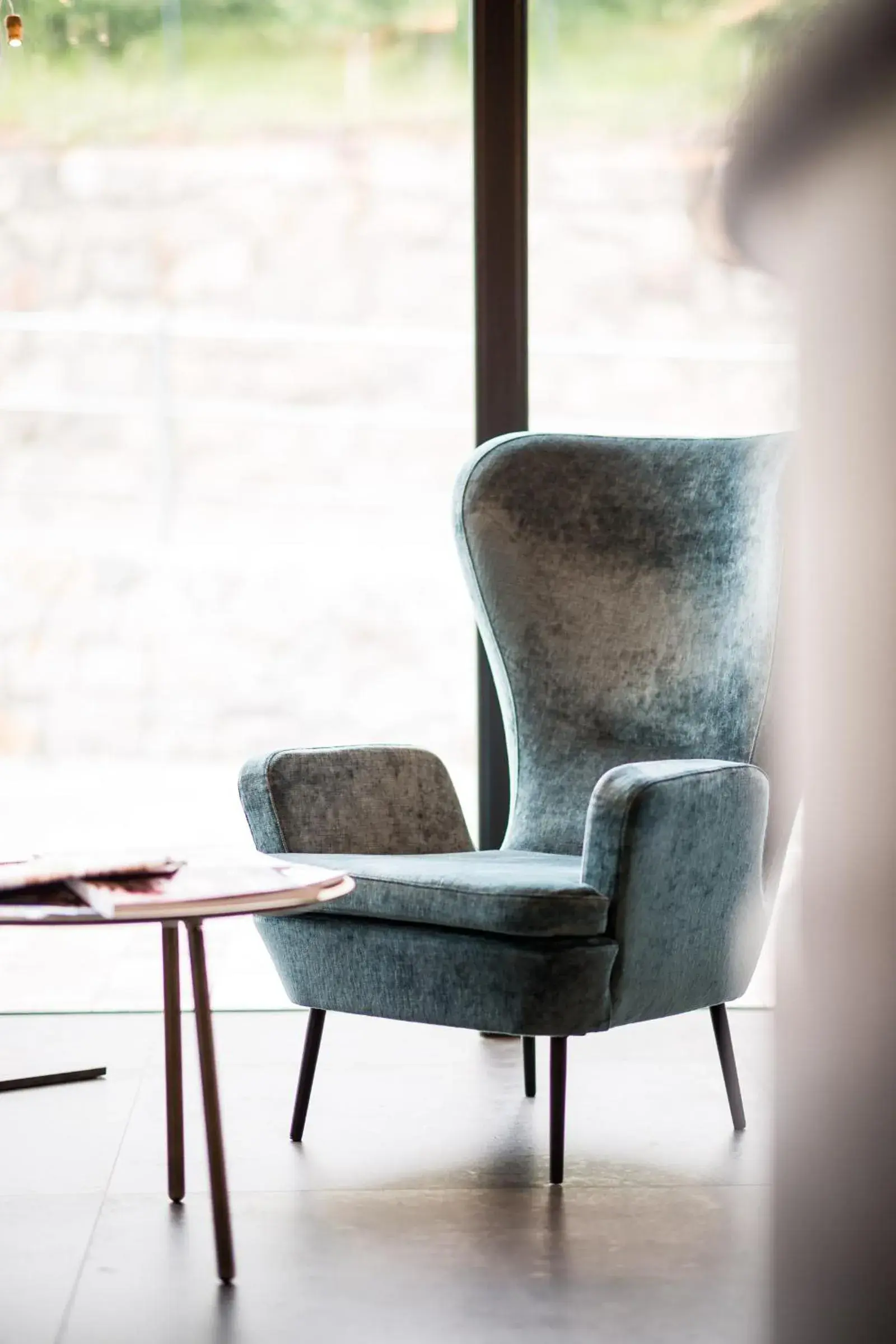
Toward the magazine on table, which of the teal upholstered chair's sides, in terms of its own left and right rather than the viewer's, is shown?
front

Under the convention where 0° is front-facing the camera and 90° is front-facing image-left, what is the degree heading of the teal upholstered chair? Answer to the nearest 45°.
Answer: approximately 45°
